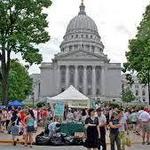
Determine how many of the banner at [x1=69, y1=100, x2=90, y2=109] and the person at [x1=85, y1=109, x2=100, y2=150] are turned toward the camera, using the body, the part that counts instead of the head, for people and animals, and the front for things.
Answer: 2

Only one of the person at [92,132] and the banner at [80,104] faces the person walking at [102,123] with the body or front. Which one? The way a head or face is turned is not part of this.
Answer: the banner

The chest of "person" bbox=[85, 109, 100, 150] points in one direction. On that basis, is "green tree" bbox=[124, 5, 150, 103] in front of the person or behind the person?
behind

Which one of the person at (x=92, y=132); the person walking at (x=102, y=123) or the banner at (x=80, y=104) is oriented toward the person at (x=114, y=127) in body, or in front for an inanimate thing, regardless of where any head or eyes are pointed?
the banner

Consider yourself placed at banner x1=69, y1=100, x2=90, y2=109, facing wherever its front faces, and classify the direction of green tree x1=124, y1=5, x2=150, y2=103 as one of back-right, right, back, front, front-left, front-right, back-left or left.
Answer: back-left

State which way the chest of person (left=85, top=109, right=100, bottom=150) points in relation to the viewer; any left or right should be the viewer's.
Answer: facing the viewer

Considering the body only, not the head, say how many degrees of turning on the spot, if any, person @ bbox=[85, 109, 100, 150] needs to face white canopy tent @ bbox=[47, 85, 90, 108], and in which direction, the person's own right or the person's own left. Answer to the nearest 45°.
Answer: approximately 180°

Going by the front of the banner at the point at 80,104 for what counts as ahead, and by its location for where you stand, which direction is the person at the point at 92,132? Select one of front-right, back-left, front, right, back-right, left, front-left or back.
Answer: front

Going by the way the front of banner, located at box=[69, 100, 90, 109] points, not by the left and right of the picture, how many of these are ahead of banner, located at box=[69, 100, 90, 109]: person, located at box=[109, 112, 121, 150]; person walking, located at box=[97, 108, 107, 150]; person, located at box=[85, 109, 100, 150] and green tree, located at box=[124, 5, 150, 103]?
3

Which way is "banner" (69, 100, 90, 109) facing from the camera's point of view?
toward the camera
